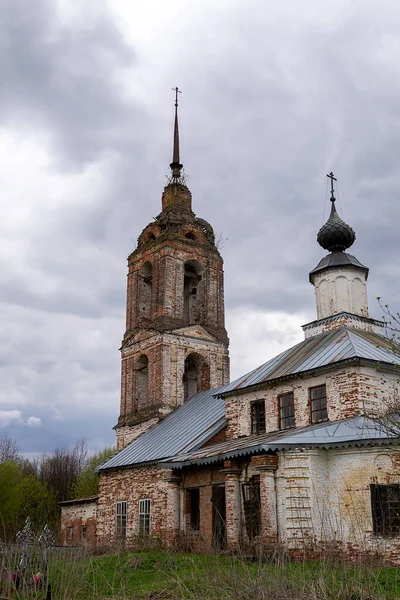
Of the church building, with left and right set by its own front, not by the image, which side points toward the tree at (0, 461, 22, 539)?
front

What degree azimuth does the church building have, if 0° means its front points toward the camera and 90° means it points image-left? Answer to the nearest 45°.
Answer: approximately 135°
